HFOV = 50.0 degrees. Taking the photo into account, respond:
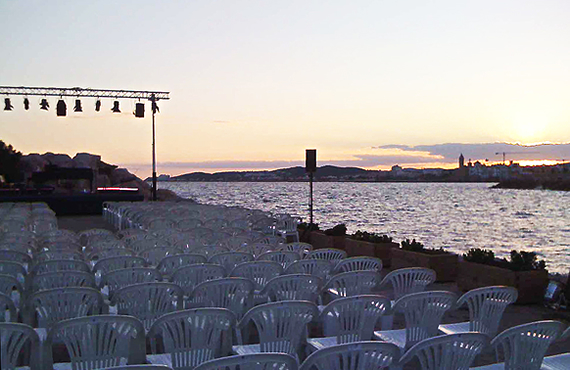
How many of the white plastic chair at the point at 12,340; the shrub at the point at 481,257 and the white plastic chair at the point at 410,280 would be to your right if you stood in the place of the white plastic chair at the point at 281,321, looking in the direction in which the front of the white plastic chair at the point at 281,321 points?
2

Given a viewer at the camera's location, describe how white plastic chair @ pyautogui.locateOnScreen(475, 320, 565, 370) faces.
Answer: facing away from the viewer and to the left of the viewer

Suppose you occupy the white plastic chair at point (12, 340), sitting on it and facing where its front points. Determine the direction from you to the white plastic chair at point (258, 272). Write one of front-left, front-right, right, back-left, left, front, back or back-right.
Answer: front-right

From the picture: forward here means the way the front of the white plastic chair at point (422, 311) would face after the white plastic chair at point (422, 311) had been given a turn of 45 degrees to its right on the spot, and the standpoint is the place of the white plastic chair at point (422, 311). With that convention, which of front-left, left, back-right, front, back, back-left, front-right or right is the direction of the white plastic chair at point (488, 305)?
front-right

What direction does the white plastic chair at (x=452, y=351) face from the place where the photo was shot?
facing away from the viewer and to the left of the viewer

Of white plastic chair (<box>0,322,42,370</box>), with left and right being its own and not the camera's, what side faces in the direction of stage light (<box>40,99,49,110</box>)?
front

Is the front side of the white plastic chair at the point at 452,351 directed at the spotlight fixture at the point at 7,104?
yes

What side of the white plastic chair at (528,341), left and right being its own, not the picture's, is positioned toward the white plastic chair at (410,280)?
front

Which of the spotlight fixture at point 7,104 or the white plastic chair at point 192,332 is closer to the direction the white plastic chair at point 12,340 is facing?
the spotlight fixture

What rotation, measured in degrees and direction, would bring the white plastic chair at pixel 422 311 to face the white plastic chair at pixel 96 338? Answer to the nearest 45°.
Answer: approximately 90° to its left

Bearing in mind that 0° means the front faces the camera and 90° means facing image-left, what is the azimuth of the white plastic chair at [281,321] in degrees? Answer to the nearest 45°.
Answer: approximately 135°

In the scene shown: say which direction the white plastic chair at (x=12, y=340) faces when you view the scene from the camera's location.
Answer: facing away from the viewer

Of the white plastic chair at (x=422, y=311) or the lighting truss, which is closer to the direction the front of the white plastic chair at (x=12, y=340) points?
the lighting truss

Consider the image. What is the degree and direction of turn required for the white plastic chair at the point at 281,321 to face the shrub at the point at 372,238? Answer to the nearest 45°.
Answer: approximately 45° to its right

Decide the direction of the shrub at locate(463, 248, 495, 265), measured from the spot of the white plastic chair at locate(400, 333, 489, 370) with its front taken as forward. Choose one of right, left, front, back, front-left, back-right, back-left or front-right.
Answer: front-right

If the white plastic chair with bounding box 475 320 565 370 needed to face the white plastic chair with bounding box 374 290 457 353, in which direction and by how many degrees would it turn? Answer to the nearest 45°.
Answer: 0° — it already faces it
